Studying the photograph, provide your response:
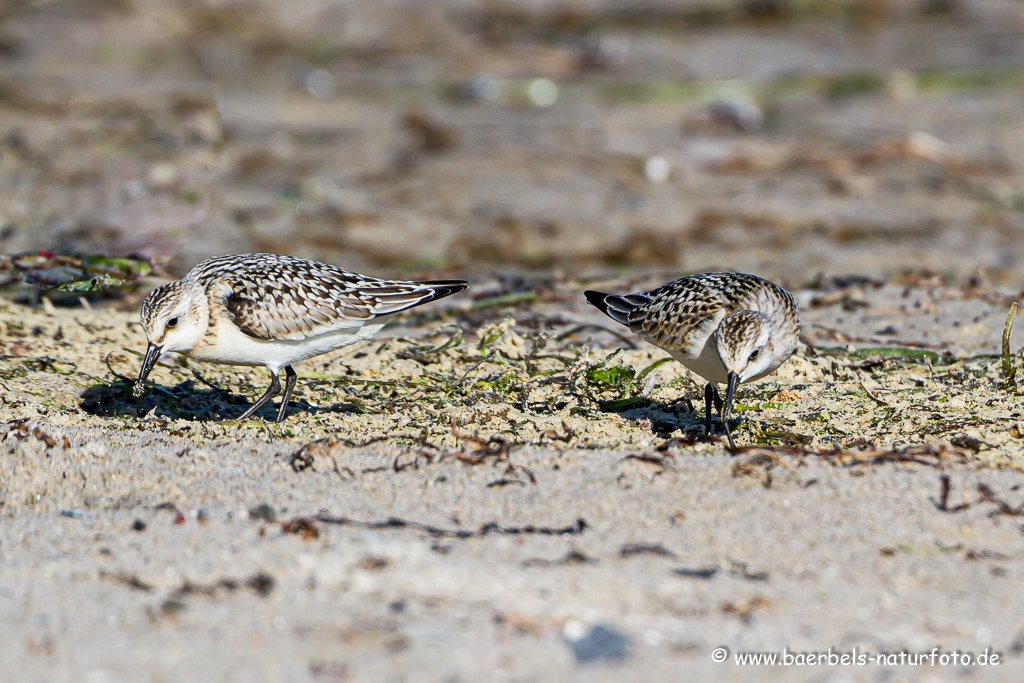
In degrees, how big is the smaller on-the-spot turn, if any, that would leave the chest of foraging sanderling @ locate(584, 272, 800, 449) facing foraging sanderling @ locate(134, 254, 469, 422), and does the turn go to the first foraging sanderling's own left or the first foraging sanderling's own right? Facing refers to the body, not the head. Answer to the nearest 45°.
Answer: approximately 135° to the first foraging sanderling's own right

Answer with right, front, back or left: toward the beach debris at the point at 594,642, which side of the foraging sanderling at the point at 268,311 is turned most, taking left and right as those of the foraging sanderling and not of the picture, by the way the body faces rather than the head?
left

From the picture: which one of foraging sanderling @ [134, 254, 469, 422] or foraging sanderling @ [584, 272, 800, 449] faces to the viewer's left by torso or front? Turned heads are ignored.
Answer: foraging sanderling @ [134, 254, 469, 422]

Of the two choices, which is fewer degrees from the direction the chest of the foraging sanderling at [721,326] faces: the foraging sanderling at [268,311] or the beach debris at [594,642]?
the beach debris

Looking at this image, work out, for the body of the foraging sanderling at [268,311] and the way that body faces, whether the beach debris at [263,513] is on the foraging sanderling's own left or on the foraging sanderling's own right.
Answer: on the foraging sanderling's own left

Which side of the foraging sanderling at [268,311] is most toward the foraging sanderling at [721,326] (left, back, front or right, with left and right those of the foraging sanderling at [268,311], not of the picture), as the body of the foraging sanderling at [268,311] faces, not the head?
back

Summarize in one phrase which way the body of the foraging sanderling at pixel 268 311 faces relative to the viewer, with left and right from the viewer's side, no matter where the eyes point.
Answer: facing to the left of the viewer

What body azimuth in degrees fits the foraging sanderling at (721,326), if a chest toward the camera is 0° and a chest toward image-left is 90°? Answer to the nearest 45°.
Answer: approximately 315°

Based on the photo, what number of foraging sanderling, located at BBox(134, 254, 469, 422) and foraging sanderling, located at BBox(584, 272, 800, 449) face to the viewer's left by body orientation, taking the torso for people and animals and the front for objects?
1

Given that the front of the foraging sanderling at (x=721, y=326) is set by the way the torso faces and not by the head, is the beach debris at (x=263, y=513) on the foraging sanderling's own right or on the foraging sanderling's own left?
on the foraging sanderling's own right
